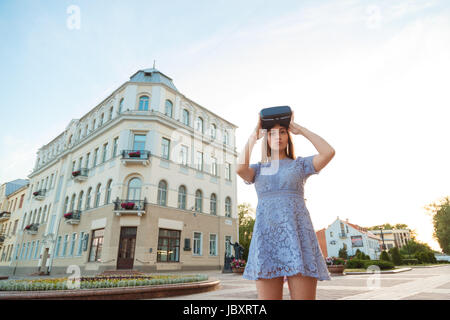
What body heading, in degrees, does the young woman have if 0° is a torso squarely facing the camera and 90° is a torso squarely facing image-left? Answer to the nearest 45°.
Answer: approximately 0°

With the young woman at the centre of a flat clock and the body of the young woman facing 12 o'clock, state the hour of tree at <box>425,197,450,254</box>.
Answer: The tree is roughly at 7 o'clock from the young woman.

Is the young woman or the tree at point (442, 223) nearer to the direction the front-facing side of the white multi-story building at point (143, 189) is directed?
the young woman

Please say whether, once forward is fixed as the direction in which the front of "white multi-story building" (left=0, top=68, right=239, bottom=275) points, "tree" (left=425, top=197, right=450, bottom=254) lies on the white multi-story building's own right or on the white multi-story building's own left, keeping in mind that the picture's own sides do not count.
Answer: on the white multi-story building's own left

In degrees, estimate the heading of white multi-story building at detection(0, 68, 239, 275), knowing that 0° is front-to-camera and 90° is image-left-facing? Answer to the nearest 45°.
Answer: approximately 0°

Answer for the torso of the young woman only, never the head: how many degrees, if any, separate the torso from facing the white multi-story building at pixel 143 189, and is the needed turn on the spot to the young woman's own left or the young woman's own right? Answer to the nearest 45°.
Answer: approximately 135° to the young woman's own right

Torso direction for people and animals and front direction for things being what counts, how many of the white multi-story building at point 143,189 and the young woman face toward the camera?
2
